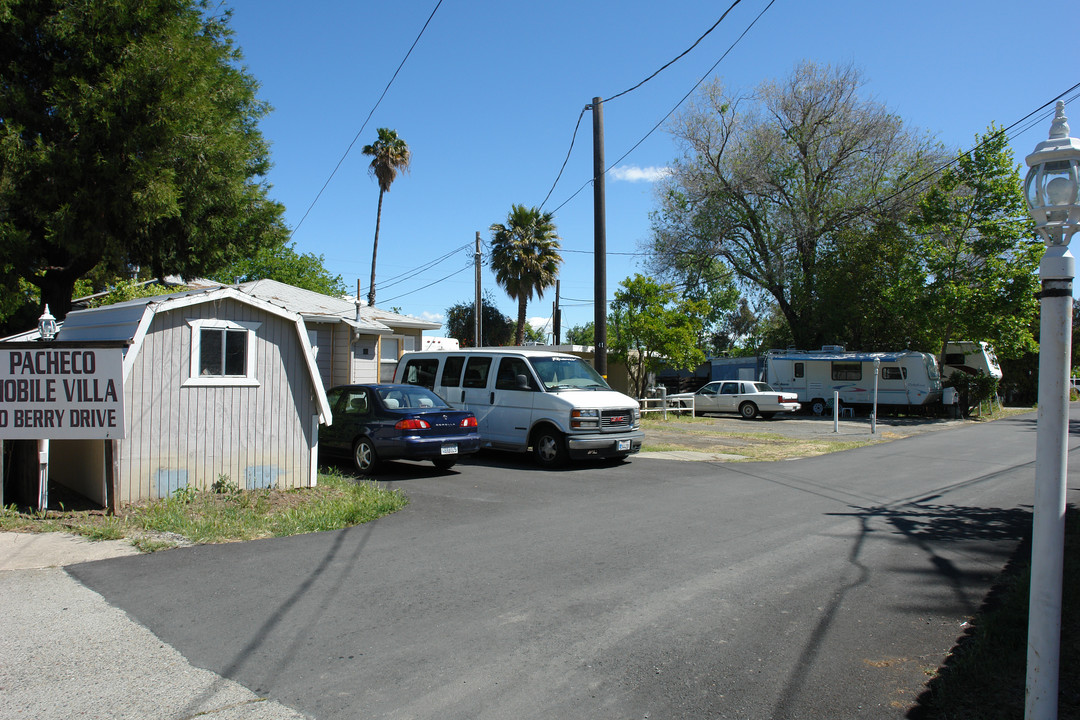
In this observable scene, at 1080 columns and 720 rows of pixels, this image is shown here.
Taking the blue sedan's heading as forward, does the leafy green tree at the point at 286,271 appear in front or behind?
in front

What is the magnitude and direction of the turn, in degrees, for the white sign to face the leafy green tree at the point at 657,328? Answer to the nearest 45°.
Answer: approximately 135° to its left

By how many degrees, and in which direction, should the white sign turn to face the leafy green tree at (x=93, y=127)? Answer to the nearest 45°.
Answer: approximately 180°

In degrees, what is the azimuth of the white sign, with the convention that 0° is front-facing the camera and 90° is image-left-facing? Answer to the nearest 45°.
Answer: approximately 0°

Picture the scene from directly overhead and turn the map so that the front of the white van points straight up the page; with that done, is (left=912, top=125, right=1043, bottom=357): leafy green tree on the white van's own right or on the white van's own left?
on the white van's own left

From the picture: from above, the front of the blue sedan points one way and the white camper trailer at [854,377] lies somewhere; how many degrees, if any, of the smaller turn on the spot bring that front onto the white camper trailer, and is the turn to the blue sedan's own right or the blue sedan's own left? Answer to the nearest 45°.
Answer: approximately 90° to the blue sedan's own right

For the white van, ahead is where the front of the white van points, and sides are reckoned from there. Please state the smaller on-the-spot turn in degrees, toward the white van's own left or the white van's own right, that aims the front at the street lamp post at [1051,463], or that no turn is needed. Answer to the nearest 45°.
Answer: approximately 45° to the white van's own right

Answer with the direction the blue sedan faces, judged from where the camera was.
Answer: facing away from the viewer and to the left of the viewer

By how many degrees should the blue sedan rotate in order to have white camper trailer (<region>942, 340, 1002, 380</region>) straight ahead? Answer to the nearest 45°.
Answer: approximately 90° to its right

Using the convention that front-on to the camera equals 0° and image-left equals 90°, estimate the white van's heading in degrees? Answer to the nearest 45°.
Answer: approximately 315°

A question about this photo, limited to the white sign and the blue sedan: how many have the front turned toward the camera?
1
